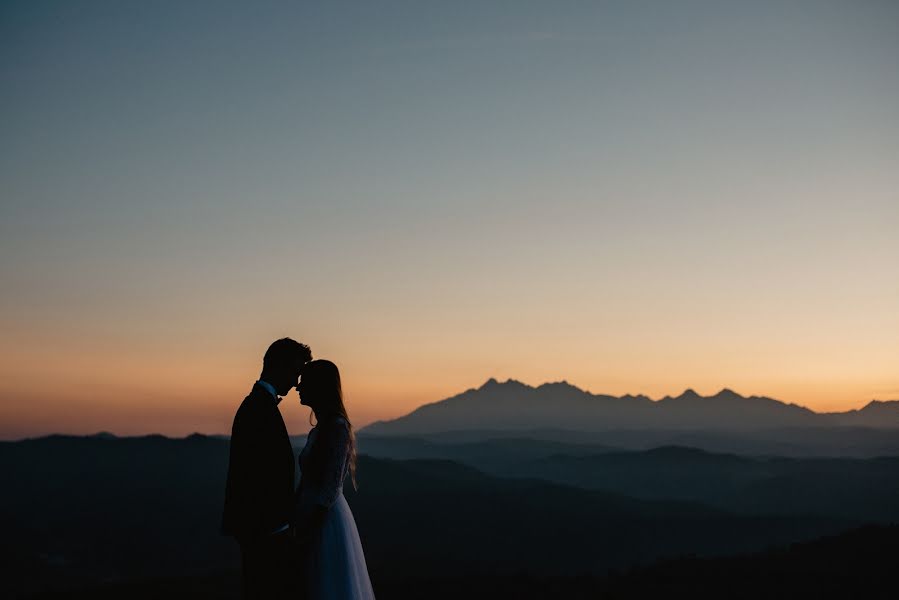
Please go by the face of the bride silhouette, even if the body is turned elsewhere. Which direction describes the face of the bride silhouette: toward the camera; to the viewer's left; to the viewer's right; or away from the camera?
to the viewer's left

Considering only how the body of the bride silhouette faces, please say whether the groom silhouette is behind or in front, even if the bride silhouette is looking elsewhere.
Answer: in front

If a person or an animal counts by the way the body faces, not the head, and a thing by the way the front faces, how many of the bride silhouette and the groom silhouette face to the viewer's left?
1

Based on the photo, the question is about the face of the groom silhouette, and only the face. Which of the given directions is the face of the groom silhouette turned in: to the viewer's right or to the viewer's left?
to the viewer's right

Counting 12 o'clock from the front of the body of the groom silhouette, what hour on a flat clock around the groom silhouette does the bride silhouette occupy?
The bride silhouette is roughly at 11 o'clock from the groom silhouette.

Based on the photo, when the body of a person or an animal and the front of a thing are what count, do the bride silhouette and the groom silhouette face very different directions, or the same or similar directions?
very different directions

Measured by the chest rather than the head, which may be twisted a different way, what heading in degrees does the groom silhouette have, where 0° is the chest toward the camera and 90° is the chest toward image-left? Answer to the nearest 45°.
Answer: approximately 270°

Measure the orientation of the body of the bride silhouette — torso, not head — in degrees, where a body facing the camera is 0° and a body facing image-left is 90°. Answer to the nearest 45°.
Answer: approximately 90°
